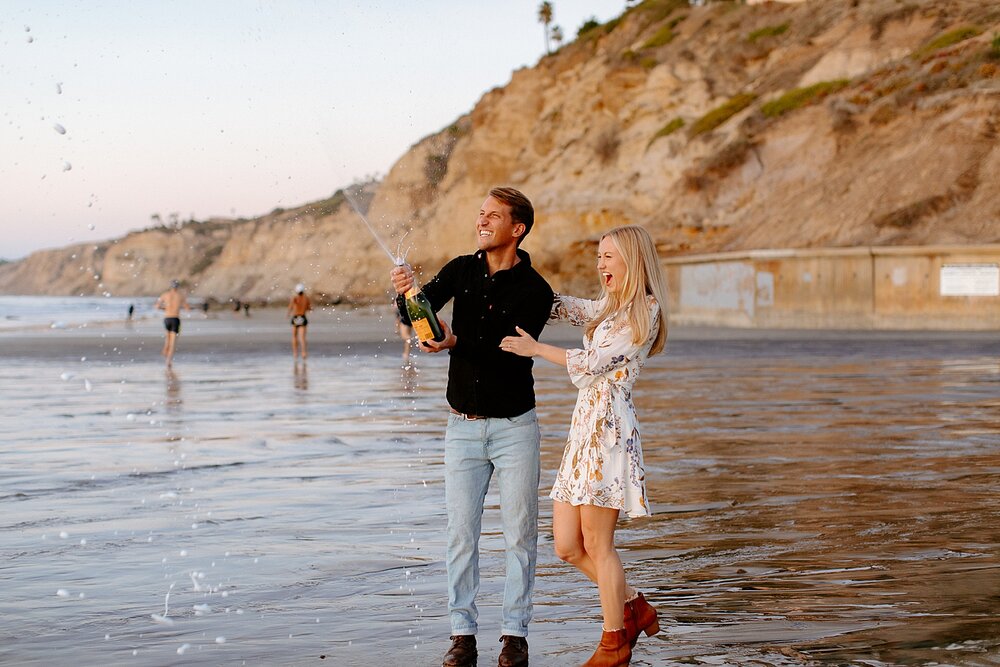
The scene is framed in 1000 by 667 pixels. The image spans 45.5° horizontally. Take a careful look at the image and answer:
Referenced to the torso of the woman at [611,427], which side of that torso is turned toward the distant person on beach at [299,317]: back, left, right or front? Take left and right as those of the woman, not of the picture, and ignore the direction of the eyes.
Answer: right

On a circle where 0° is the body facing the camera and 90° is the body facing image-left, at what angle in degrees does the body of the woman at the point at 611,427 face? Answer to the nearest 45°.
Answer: approximately 90°

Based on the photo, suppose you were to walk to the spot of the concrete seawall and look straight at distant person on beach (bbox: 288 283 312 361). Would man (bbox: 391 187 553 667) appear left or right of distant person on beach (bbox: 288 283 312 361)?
left

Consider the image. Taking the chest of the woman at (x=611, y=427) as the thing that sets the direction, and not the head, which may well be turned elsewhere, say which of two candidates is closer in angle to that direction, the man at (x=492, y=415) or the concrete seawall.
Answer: the man

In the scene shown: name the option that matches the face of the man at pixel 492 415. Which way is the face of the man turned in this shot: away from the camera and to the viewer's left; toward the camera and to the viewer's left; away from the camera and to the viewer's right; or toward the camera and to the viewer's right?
toward the camera and to the viewer's left

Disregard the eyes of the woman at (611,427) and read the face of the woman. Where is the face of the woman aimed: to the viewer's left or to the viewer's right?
to the viewer's left
